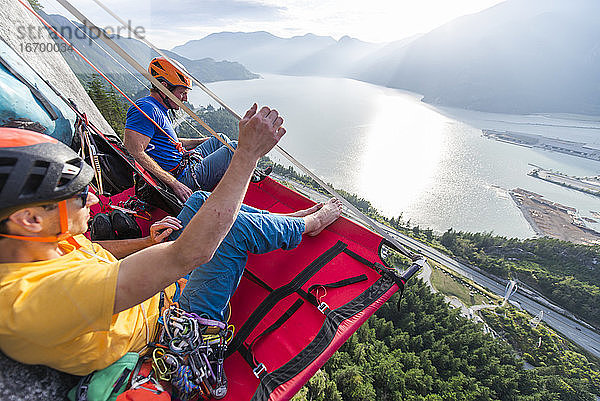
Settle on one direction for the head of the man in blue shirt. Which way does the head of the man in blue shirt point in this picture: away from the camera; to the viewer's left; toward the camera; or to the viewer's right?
to the viewer's right

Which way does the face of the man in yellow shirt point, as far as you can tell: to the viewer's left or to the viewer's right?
to the viewer's right

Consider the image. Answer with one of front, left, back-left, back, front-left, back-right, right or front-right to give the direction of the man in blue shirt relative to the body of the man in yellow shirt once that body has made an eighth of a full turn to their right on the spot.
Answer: back-left

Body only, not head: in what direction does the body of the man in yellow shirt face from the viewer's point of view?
to the viewer's right

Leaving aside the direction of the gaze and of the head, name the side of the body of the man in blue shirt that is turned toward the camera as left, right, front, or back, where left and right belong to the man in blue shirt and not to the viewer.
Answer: right
